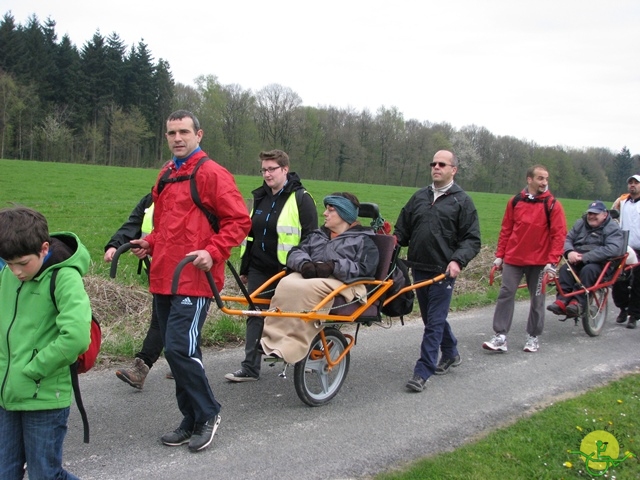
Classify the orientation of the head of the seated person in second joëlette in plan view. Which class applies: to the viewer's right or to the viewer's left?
to the viewer's left

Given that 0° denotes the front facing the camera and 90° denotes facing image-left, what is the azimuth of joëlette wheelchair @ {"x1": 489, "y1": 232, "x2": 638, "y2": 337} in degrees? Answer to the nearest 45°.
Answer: approximately 45°

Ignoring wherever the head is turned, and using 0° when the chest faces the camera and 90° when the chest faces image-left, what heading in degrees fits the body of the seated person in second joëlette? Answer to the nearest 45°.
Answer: approximately 45°

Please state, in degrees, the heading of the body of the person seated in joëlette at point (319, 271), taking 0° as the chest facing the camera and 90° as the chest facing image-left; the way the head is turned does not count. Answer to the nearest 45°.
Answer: approximately 45°

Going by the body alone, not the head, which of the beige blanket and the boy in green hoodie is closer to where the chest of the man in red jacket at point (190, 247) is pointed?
the boy in green hoodie

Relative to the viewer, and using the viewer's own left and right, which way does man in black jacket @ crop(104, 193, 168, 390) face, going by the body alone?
facing to the left of the viewer

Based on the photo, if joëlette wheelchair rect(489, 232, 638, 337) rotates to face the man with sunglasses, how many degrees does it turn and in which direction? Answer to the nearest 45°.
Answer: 0° — it already faces them
